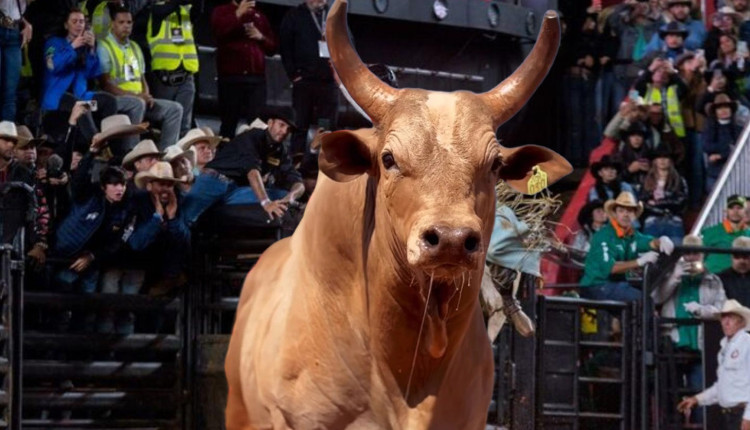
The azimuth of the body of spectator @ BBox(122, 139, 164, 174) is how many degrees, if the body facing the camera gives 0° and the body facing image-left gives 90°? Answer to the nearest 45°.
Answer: approximately 315°

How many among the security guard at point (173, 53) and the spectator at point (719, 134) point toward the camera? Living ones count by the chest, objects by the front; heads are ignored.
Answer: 2

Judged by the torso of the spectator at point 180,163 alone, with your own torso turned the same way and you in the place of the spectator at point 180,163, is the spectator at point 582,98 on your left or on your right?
on your left

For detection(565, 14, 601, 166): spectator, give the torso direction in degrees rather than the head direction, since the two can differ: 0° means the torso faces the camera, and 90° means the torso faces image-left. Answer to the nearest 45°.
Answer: approximately 45°

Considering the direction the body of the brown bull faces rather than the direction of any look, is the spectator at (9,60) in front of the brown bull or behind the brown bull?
behind
